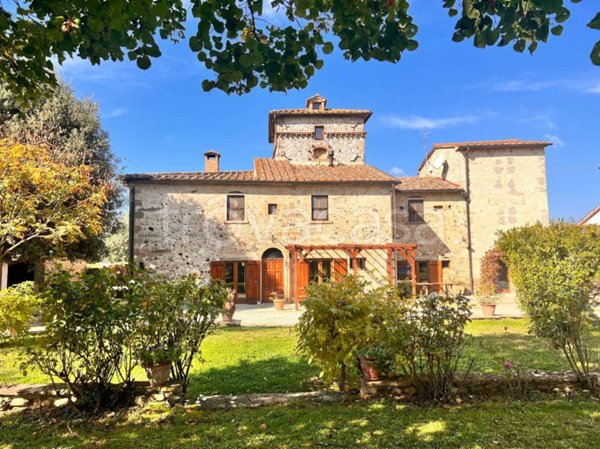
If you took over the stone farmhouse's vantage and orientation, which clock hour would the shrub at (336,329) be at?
The shrub is roughly at 12 o'clock from the stone farmhouse.

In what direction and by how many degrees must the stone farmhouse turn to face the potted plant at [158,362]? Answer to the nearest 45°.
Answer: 0° — it already faces it

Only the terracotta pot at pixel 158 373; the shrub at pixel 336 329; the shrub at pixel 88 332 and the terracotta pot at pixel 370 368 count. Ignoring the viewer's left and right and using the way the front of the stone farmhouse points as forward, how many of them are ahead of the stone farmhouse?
4

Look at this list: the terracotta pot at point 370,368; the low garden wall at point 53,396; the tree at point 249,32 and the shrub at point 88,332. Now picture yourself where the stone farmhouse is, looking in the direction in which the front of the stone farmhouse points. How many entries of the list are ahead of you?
4

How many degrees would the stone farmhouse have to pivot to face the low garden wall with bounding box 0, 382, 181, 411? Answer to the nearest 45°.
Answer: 0° — it already faces it

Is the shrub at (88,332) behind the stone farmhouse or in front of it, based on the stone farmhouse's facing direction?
in front

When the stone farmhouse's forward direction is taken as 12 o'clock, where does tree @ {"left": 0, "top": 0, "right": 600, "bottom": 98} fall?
The tree is roughly at 12 o'clock from the stone farmhouse.

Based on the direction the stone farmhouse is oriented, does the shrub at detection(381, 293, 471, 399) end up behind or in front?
in front

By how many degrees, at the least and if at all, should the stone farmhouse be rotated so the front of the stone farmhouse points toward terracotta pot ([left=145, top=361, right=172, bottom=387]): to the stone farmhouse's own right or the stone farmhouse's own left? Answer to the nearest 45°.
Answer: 0° — it already faces it

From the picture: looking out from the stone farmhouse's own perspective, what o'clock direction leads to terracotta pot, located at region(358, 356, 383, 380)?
The terracotta pot is roughly at 12 o'clock from the stone farmhouse.

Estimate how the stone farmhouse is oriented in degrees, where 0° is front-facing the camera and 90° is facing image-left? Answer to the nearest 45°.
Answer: approximately 0°

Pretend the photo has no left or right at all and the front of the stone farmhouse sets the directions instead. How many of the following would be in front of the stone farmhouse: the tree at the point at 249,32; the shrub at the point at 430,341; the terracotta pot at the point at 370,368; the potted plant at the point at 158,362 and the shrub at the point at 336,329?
5
